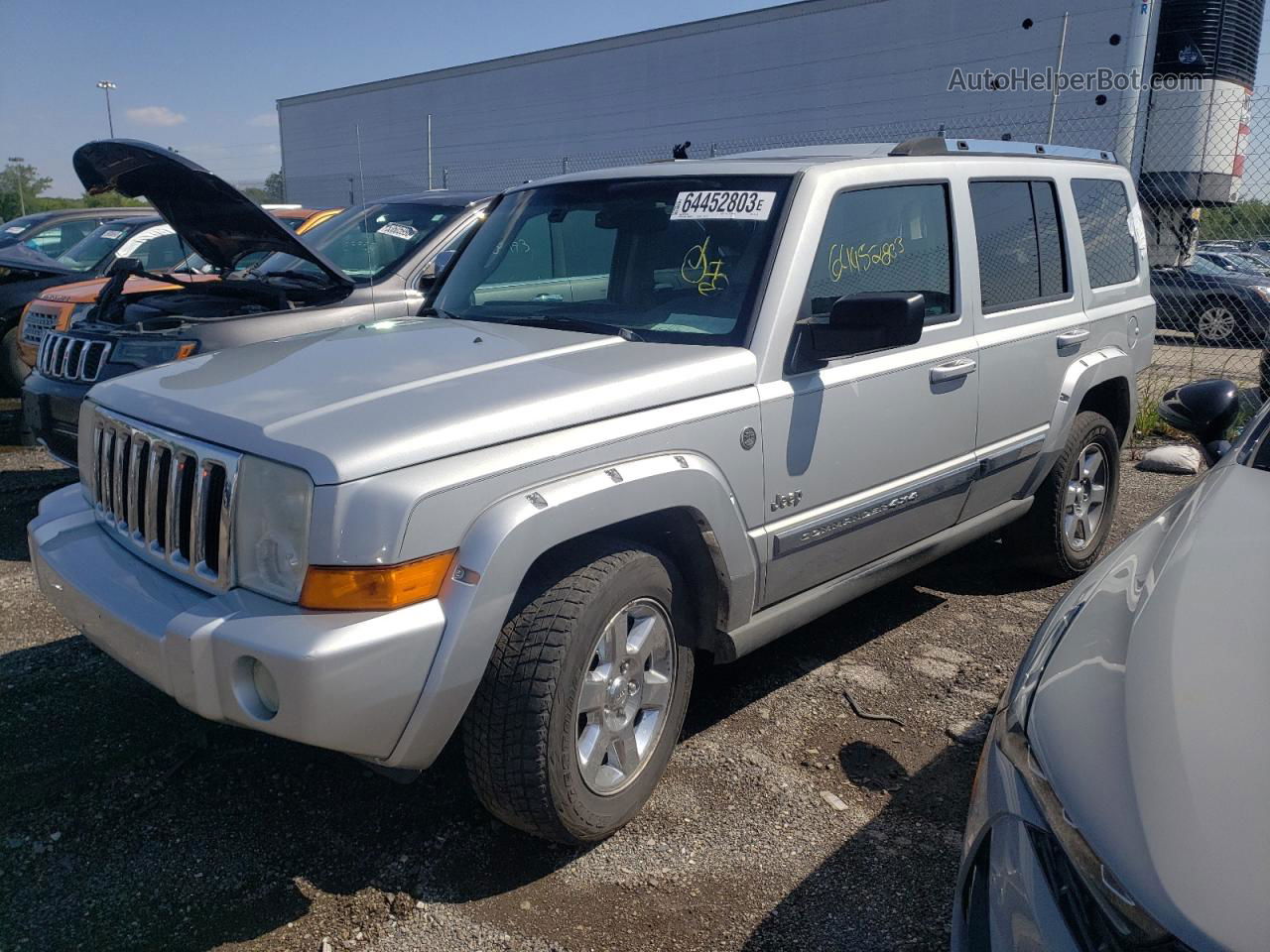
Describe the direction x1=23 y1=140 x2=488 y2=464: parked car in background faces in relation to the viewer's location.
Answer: facing the viewer and to the left of the viewer

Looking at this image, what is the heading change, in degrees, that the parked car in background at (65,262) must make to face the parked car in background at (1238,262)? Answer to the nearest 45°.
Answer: approximately 135° to its left

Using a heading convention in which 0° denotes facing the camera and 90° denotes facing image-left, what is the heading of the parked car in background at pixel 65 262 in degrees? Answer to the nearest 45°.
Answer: approximately 45°

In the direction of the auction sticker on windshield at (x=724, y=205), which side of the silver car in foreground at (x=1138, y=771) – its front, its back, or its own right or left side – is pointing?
right

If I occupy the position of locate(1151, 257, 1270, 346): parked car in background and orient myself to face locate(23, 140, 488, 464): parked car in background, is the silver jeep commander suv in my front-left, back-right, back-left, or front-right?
front-left

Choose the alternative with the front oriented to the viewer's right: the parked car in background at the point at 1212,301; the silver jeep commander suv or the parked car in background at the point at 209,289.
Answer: the parked car in background at the point at 1212,301

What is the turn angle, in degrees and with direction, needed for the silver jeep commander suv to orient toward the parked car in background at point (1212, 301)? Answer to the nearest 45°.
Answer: approximately 180°

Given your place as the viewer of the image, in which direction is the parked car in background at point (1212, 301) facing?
facing to the right of the viewer

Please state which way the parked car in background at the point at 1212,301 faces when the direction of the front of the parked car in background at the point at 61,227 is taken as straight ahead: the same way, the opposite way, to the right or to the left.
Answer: to the left

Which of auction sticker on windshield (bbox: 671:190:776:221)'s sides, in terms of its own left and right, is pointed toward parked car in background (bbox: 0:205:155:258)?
right

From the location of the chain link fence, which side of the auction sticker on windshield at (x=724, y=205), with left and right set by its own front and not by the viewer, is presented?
back

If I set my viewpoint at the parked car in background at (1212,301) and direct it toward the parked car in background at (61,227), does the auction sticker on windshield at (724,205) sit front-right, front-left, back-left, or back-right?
front-left

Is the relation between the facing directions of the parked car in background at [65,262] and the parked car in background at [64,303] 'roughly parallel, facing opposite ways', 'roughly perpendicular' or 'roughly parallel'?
roughly parallel

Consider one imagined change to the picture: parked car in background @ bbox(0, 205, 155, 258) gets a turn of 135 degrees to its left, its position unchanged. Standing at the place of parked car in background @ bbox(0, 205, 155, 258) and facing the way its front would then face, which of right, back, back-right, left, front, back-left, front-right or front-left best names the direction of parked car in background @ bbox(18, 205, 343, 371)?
right

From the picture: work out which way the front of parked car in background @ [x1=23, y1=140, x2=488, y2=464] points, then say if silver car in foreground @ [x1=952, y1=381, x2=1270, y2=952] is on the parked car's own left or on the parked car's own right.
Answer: on the parked car's own left

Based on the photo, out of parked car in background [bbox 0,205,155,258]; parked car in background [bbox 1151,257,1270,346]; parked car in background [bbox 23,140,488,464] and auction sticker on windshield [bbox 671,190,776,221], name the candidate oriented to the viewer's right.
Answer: parked car in background [bbox 1151,257,1270,346]

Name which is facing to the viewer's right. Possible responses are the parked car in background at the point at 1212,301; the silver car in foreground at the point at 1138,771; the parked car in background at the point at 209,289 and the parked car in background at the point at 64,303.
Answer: the parked car in background at the point at 1212,301

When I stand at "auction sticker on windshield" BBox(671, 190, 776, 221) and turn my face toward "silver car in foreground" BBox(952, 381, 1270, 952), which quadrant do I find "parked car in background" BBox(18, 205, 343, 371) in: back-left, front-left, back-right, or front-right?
back-right

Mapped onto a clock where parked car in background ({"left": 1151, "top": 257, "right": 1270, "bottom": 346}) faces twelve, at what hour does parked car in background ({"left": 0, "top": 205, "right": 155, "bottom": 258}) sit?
parked car in background ({"left": 0, "top": 205, "right": 155, "bottom": 258}) is roughly at 5 o'clock from parked car in background ({"left": 1151, "top": 257, "right": 1270, "bottom": 346}).
